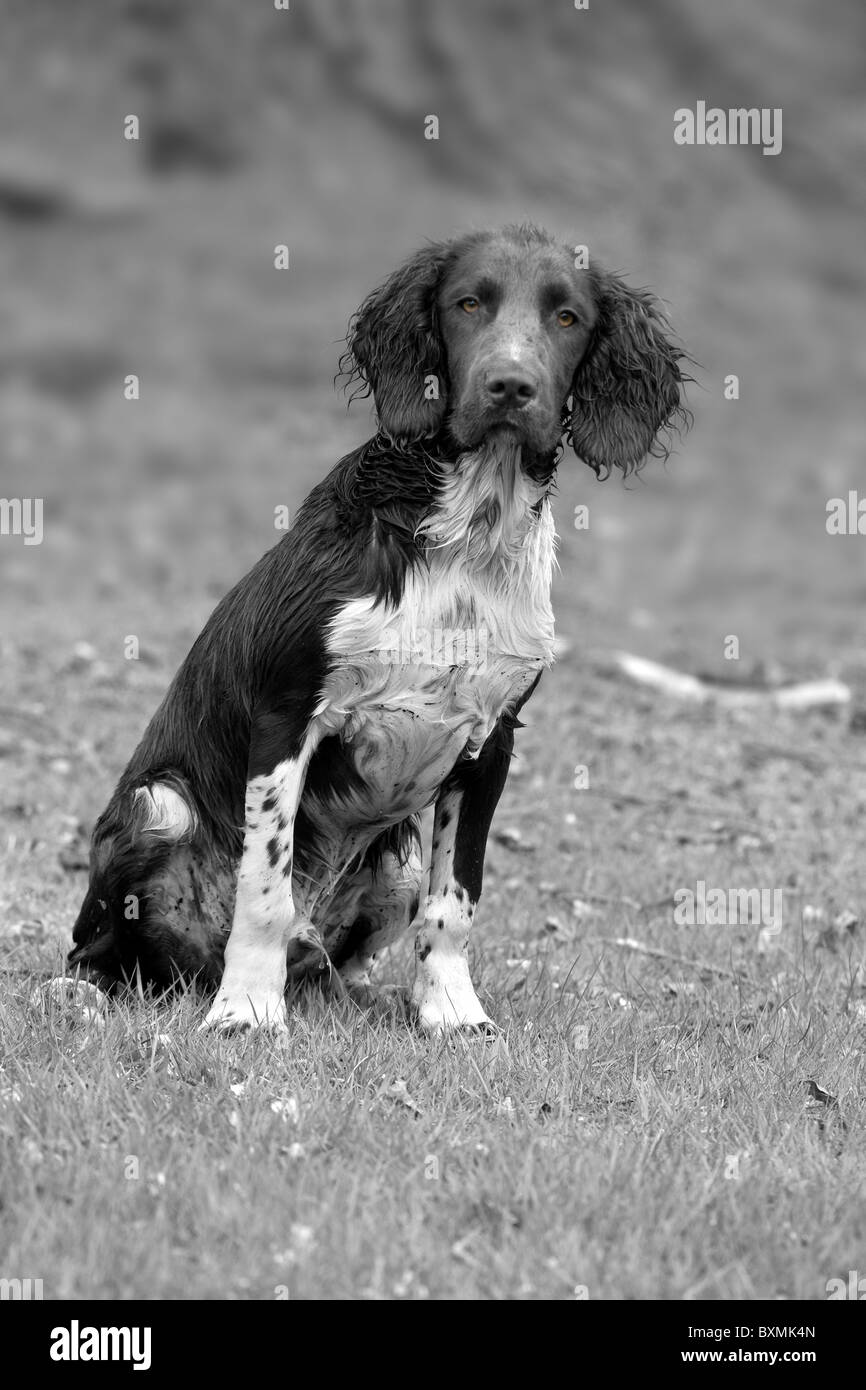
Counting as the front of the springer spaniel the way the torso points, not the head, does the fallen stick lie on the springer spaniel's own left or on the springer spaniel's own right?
on the springer spaniel's own left

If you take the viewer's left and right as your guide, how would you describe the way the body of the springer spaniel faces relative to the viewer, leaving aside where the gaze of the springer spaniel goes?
facing the viewer and to the right of the viewer
